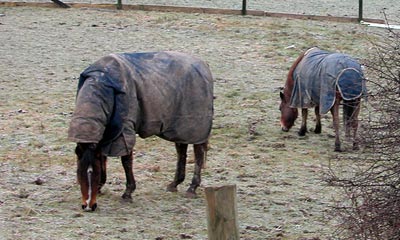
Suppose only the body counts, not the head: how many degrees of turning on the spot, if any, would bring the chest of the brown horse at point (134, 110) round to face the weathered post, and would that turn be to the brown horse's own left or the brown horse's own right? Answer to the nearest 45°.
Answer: approximately 45° to the brown horse's own left

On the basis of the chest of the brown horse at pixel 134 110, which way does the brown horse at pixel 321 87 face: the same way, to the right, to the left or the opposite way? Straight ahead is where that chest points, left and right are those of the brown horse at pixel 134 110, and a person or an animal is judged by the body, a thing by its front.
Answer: to the right

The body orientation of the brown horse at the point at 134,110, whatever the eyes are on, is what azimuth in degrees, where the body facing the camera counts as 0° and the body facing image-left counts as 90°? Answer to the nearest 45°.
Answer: approximately 45°

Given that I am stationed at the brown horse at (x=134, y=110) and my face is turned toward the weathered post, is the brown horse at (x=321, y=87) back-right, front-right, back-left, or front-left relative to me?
back-left

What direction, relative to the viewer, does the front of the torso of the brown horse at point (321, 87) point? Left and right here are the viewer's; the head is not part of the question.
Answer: facing away from the viewer and to the left of the viewer

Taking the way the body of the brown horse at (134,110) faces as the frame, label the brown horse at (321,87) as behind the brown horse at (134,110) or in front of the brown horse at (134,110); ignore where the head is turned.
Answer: behind

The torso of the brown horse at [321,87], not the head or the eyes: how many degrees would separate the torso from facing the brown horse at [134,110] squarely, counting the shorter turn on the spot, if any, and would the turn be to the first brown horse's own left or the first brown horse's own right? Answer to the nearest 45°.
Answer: approximately 90° to the first brown horse's own left

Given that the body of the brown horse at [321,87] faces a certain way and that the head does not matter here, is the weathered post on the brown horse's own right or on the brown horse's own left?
on the brown horse's own left

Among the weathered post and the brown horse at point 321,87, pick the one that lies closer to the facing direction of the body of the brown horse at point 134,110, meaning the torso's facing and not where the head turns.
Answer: the weathered post
